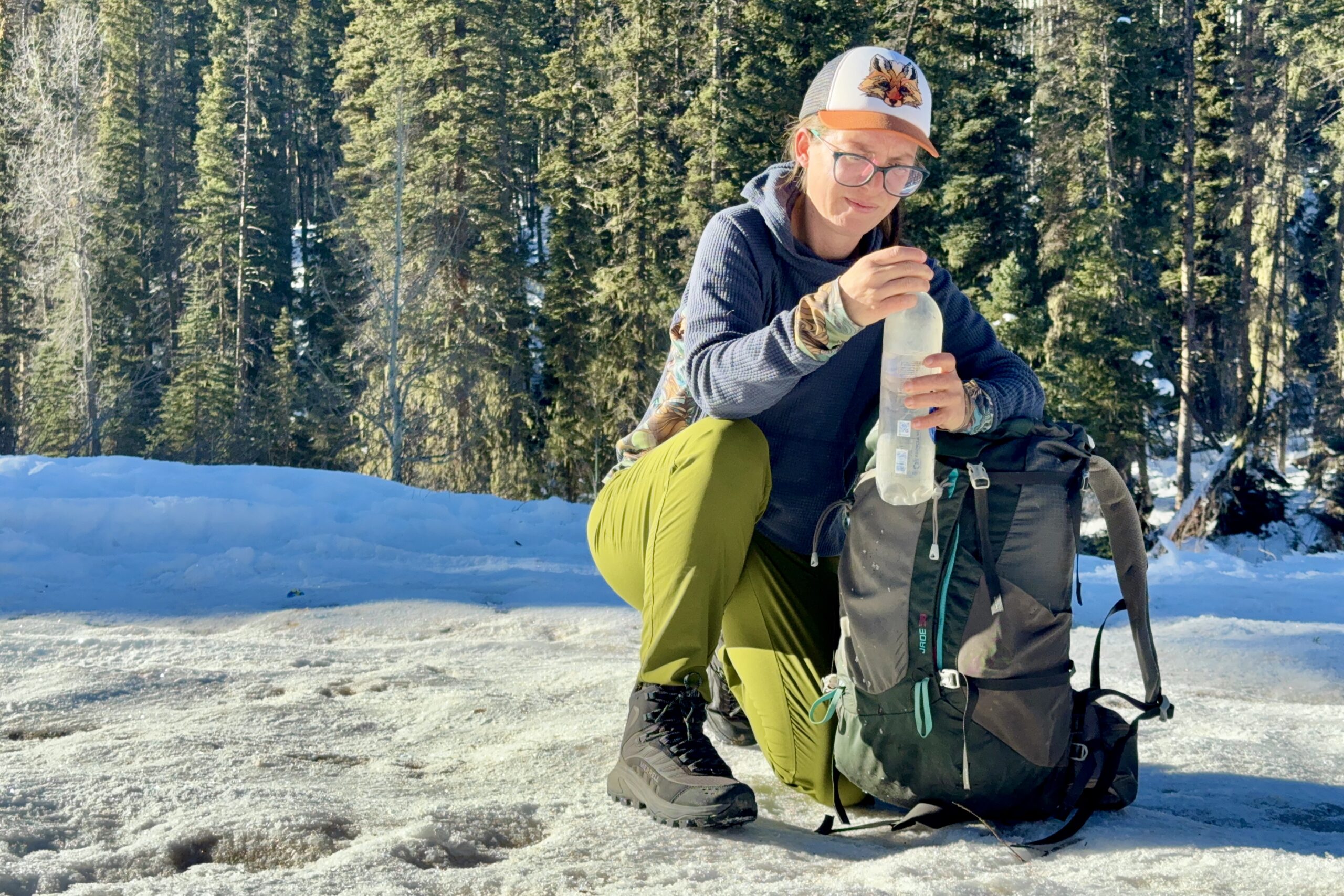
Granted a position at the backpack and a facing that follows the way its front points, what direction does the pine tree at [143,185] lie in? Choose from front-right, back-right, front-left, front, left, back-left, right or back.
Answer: right

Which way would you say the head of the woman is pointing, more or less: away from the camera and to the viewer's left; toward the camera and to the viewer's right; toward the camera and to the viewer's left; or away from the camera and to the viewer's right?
toward the camera and to the viewer's right

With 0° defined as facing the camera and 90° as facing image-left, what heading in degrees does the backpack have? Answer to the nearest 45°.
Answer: approximately 45°

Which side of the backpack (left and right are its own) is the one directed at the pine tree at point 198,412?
right

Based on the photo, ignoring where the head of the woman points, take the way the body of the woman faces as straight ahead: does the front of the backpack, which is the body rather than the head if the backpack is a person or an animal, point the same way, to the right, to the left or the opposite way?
to the right

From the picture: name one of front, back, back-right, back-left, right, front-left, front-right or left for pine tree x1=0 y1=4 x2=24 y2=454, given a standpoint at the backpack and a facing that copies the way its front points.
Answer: right

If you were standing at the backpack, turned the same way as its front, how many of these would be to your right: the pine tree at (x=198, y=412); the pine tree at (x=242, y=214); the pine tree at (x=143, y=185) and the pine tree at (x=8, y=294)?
4

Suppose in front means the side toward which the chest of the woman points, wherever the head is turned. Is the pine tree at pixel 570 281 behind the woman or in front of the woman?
behind

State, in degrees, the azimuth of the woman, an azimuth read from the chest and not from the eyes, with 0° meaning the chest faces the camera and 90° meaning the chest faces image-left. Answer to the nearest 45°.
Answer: approximately 315°

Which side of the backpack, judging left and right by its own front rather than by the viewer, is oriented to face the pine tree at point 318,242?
right

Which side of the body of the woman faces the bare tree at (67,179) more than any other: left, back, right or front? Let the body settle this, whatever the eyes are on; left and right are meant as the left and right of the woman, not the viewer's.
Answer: back

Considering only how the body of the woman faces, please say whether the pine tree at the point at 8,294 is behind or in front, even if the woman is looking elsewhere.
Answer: behind
